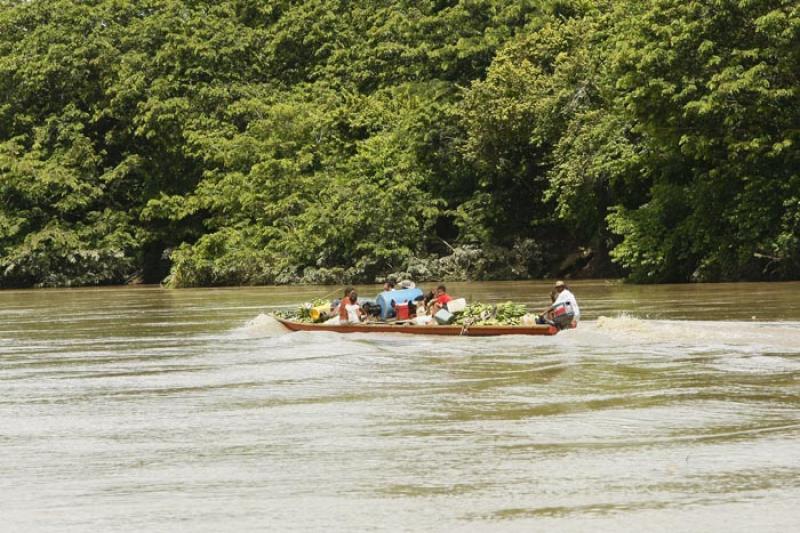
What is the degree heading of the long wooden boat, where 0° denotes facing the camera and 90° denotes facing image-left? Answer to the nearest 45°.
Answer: approximately 90°
